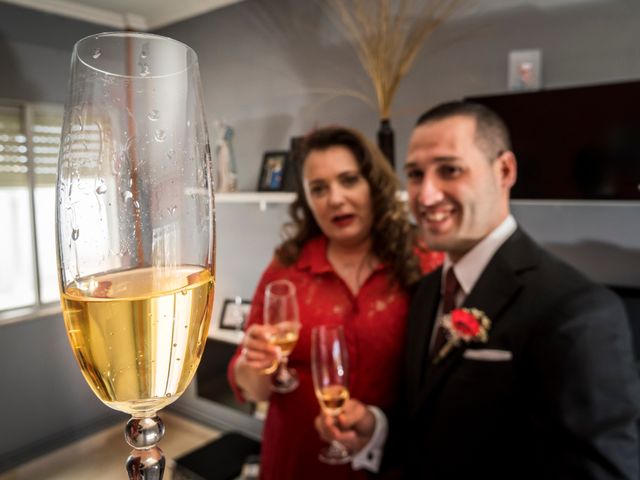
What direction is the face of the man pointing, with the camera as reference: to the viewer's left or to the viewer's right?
to the viewer's left

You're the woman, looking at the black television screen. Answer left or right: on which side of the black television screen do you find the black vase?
left

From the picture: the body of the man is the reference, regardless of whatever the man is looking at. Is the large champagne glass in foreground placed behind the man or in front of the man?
in front

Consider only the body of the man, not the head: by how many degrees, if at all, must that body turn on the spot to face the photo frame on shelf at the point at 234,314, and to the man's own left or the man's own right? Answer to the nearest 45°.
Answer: approximately 90° to the man's own right

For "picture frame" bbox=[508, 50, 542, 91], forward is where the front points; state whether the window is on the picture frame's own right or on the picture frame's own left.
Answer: on the picture frame's own right

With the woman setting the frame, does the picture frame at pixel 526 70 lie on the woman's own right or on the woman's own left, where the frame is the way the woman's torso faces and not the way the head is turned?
on the woman's own left

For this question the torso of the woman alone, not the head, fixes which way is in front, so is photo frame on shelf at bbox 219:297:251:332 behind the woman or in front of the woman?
behind

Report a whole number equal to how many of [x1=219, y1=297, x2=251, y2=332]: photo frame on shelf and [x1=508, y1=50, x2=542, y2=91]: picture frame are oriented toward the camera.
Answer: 2

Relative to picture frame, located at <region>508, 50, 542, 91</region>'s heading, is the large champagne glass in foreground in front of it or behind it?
in front

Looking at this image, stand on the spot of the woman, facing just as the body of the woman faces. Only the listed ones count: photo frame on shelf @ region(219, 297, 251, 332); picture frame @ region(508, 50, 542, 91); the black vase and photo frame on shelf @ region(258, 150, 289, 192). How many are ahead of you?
0

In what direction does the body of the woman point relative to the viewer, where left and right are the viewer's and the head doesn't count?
facing the viewer

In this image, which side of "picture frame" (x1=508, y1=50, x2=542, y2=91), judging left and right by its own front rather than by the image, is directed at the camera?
front

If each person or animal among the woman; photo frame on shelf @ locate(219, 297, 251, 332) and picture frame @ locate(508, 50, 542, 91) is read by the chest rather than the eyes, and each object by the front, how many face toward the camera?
3
